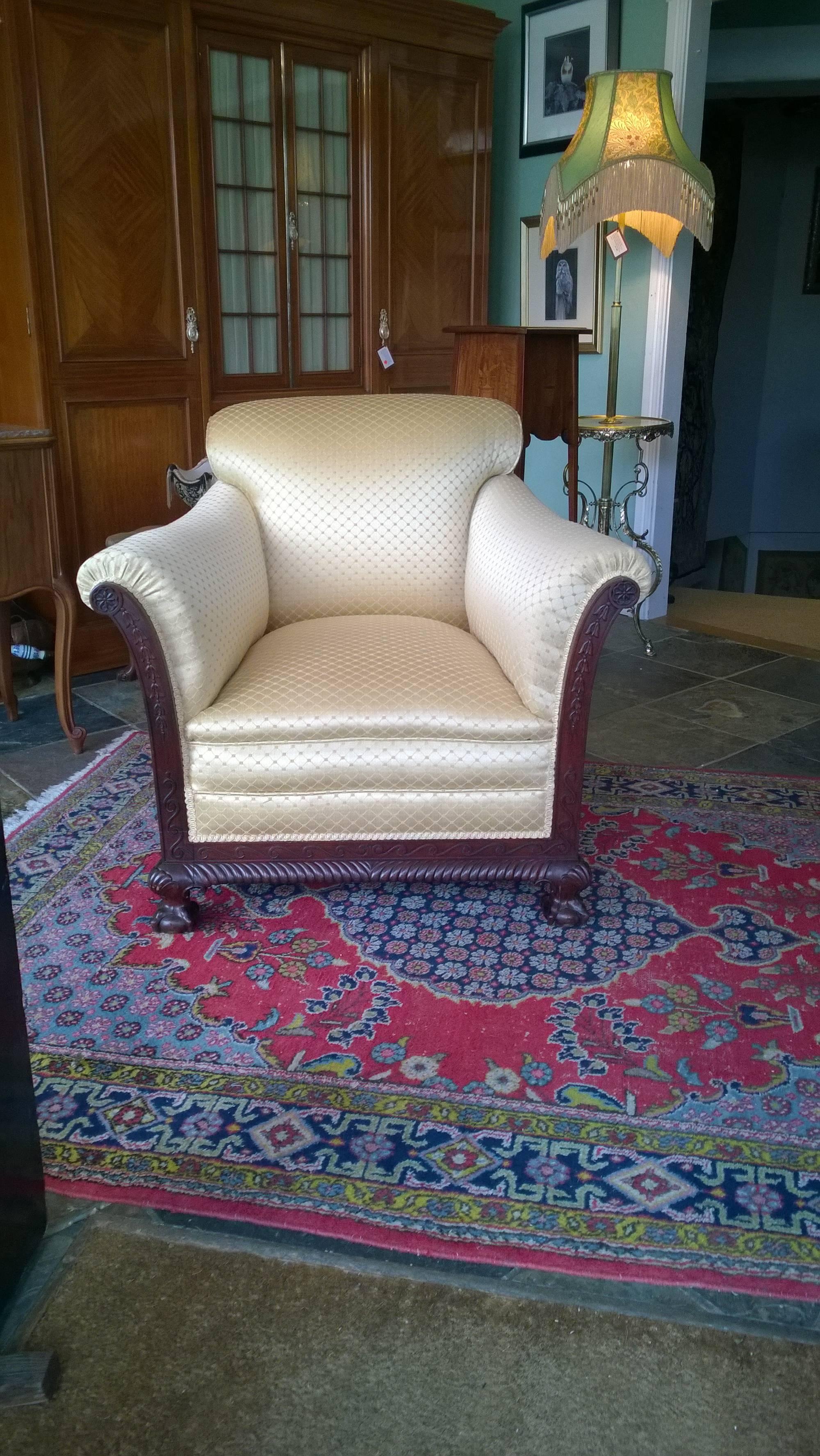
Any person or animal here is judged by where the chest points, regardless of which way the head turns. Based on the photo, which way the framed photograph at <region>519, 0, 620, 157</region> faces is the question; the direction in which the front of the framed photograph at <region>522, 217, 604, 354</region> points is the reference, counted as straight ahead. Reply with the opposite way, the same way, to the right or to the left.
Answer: the same way

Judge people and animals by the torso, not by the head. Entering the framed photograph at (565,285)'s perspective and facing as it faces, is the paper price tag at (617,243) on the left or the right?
on its left

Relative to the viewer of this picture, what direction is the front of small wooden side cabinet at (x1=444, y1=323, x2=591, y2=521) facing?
facing the viewer and to the left of the viewer

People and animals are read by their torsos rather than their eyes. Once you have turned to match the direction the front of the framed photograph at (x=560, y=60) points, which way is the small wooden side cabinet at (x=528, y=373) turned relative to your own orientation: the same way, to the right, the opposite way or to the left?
the same way

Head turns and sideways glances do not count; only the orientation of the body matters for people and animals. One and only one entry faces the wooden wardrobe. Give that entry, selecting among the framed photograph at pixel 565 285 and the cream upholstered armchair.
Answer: the framed photograph

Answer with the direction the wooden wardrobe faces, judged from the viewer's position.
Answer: facing the viewer and to the right of the viewer
